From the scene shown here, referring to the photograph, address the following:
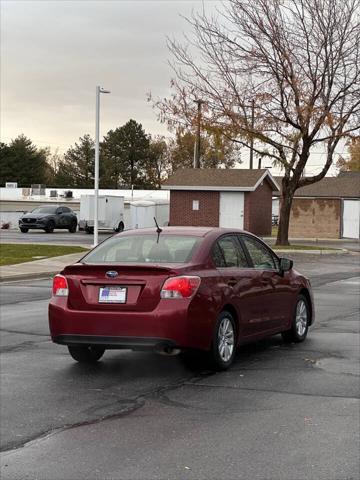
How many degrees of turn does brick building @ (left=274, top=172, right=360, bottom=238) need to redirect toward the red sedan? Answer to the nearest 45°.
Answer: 0° — it already faces it

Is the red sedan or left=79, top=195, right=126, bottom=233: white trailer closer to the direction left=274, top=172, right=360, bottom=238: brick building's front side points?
the red sedan

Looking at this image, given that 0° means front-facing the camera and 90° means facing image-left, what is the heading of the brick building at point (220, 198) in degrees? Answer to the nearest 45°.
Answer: approximately 0°

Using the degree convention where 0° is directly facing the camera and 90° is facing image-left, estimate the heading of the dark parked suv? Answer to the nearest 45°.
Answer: approximately 45°

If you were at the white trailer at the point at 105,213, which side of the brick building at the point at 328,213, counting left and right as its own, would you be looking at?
right

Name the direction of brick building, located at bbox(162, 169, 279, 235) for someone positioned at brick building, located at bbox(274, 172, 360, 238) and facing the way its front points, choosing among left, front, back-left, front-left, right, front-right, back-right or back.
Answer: front-right

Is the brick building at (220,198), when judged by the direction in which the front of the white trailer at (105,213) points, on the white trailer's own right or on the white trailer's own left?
on the white trailer's own left

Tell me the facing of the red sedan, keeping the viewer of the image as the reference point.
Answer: facing away from the viewer and to the right of the viewer

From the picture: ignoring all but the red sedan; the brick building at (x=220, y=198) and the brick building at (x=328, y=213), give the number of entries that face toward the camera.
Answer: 2
